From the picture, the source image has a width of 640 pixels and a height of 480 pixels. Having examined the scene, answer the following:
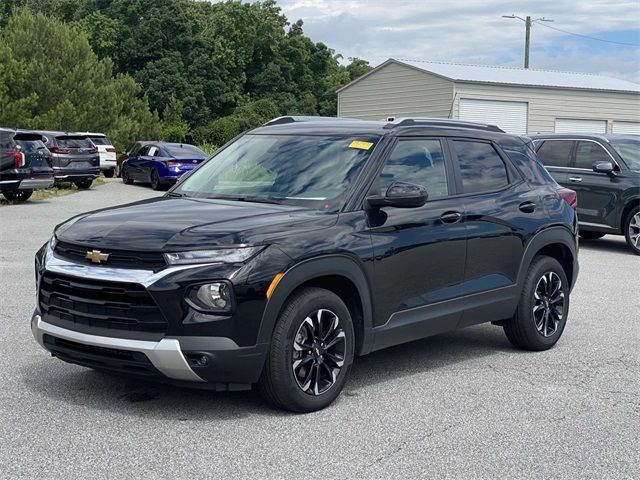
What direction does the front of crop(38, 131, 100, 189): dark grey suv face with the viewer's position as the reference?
facing away from the viewer and to the left of the viewer

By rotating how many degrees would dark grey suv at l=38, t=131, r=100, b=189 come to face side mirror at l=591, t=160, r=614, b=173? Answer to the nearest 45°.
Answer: approximately 180°

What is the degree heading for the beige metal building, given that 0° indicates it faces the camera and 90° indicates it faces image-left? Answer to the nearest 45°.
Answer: approximately 315°

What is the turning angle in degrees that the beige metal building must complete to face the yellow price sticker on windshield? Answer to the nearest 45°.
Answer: approximately 45° to its right

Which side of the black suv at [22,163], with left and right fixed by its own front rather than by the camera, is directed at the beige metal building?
right

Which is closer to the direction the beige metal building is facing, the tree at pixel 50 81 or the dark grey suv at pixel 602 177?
the dark grey suv

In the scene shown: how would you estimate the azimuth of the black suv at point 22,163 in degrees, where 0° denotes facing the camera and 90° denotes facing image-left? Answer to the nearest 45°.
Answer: approximately 135°

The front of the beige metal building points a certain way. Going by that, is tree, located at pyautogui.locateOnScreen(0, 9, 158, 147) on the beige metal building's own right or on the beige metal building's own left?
on the beige metal building's own right

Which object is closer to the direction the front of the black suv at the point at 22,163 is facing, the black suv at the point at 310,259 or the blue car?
the blue car

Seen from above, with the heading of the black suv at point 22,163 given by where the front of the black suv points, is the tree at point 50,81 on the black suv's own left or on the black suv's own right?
on the black suv's own right

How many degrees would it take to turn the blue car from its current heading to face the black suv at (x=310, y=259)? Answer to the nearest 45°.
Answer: approximately 135° to its left

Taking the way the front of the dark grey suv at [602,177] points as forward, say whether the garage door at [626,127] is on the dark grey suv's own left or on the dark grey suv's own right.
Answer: on the dark grey suv's own left
